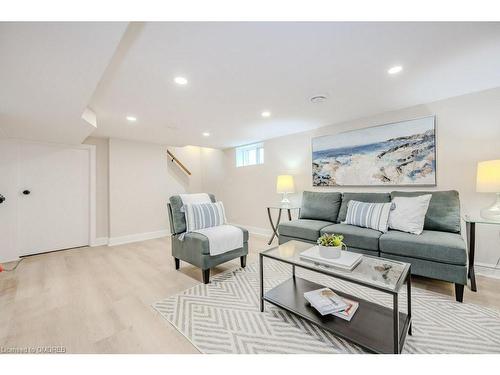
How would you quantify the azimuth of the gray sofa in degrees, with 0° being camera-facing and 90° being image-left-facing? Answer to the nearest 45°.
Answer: approximately 45°

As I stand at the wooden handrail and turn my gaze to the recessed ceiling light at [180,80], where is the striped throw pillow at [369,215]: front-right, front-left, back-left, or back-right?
front-left

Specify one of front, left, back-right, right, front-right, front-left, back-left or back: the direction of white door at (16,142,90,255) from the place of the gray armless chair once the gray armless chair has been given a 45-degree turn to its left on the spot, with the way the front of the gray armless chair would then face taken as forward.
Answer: back-left

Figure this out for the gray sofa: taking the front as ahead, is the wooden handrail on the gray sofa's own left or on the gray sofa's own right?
on the gray sofa's own right

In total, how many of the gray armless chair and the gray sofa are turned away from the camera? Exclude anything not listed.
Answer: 0

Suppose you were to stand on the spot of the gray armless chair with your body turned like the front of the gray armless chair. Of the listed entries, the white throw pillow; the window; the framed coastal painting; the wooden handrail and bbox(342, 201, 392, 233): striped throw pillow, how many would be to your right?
0

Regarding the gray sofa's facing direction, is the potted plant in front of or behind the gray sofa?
in front

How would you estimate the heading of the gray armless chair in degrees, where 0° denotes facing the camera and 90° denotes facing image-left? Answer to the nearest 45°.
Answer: approximately 315°

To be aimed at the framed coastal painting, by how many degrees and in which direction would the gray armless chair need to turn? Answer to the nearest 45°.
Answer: approximately 45° to its left

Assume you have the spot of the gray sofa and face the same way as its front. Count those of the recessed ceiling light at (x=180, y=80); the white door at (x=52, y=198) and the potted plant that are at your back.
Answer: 0

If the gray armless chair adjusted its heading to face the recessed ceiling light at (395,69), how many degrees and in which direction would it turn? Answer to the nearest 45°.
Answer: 0° — it already faces it

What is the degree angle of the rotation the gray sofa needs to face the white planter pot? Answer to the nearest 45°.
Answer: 0° — it already faces it

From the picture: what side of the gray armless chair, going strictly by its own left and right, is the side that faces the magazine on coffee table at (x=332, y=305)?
front
